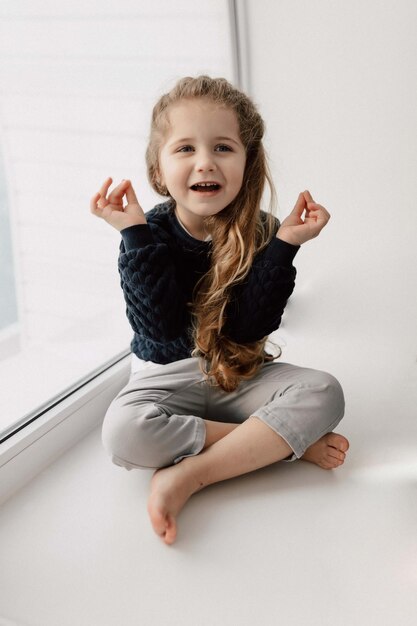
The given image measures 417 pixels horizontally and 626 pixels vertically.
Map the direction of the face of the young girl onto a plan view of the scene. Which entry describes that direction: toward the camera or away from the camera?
toward the camera

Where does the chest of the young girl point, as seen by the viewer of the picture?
toward the camera
